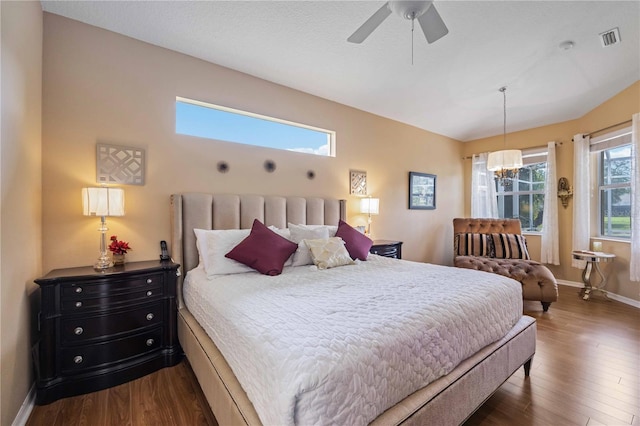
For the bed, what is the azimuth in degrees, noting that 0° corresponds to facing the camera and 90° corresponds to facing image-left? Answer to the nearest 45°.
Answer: approximately 315°

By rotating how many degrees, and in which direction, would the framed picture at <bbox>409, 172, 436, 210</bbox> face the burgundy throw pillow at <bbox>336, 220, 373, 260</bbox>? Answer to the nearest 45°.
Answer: approximately 45° to its right

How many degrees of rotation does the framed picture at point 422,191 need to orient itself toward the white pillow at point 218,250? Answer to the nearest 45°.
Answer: approximately 90° to its right

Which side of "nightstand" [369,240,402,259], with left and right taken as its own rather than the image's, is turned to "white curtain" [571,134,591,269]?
left

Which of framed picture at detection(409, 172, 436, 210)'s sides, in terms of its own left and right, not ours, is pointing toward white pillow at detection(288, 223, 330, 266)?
right

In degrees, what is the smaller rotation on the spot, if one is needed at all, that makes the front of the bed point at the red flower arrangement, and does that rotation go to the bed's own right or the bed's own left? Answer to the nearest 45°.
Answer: approximately 135° to the bed's own right

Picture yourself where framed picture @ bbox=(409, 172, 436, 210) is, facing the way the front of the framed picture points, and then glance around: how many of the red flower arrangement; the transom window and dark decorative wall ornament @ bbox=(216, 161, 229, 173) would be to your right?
3

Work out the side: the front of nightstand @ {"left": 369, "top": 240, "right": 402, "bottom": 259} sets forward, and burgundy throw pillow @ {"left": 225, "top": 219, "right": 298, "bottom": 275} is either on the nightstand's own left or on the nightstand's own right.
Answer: on the nightstand's own right

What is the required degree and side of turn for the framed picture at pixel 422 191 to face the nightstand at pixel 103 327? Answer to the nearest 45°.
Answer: approximately 90° to its right
